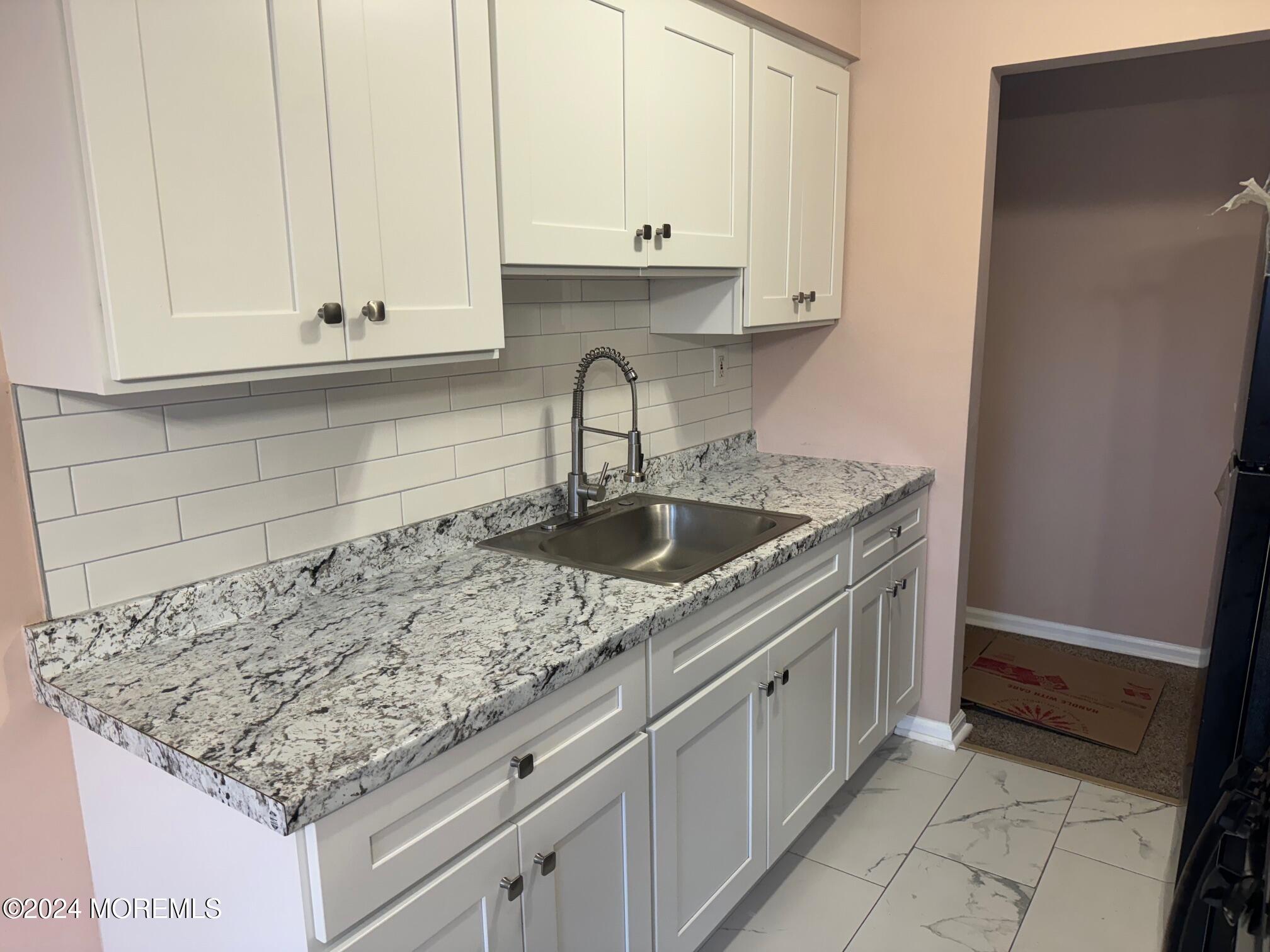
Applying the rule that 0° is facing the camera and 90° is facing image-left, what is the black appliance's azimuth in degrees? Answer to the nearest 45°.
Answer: approximately 90°

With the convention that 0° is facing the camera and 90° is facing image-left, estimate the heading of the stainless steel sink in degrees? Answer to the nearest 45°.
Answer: approximately 315°

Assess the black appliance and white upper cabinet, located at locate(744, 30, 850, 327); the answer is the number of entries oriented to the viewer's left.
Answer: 1

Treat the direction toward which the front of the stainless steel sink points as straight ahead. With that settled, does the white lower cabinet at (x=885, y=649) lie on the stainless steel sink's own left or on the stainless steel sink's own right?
on the stainless steel sink's own left

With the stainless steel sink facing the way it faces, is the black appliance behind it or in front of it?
in front

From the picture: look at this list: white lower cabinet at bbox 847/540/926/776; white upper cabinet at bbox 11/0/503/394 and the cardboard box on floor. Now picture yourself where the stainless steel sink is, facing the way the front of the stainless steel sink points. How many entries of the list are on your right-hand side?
1
